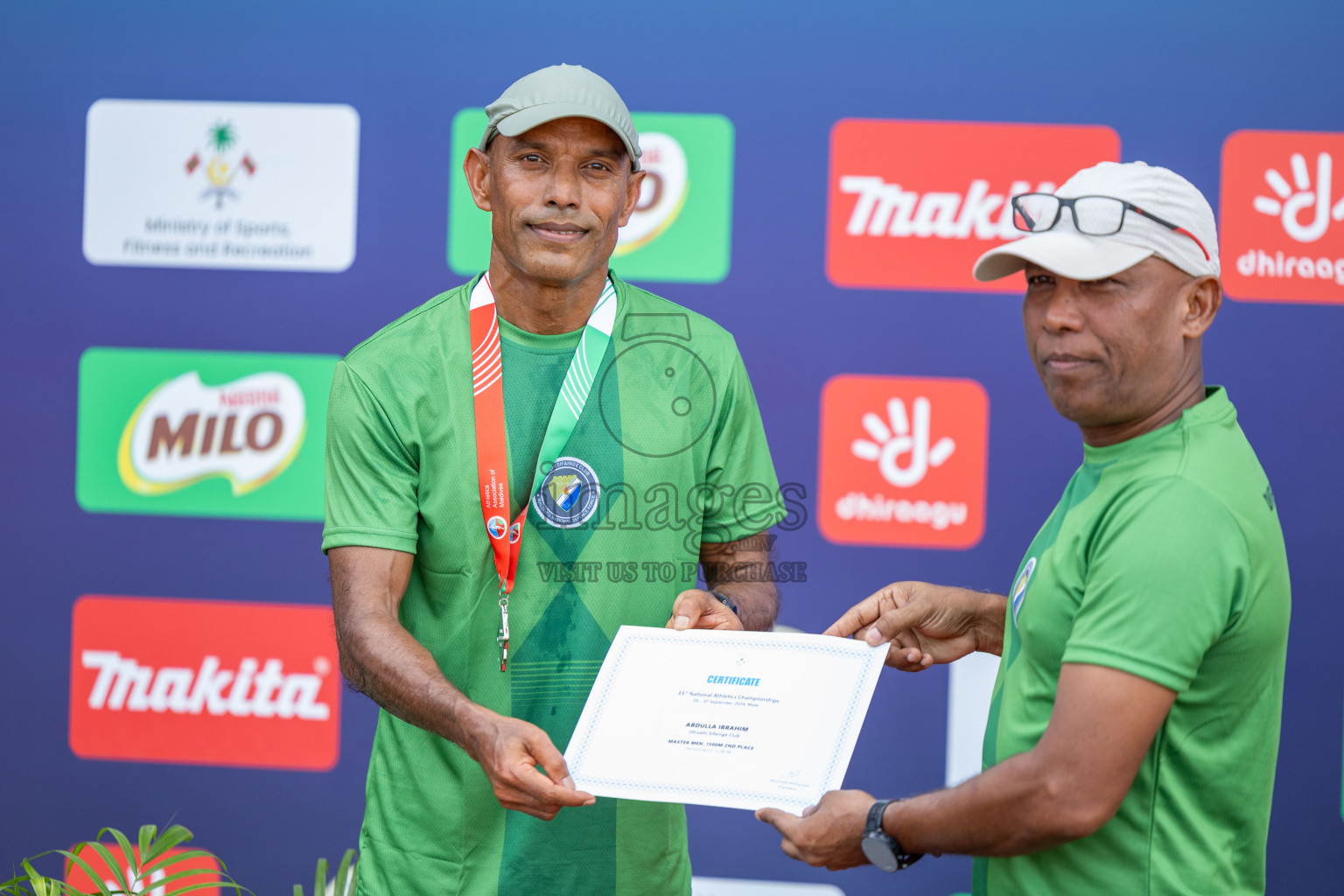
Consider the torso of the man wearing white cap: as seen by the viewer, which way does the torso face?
to the viewer's left

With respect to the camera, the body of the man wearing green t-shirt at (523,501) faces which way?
toward the camera

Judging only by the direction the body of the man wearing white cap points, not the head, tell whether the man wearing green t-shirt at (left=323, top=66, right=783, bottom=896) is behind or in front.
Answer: in front

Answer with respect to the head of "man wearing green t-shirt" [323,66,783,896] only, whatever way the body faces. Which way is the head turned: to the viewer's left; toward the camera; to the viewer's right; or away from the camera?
toward the camera

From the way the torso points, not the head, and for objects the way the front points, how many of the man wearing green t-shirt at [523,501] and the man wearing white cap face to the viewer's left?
1

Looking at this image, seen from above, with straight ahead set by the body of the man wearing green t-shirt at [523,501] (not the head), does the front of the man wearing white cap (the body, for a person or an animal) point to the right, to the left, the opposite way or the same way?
to the right

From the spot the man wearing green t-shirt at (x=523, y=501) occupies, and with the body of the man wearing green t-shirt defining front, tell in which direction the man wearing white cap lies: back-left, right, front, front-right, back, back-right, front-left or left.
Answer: front-left

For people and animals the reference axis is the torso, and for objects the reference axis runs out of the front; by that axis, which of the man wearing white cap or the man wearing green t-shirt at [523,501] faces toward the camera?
the man wearing green t-shirt
